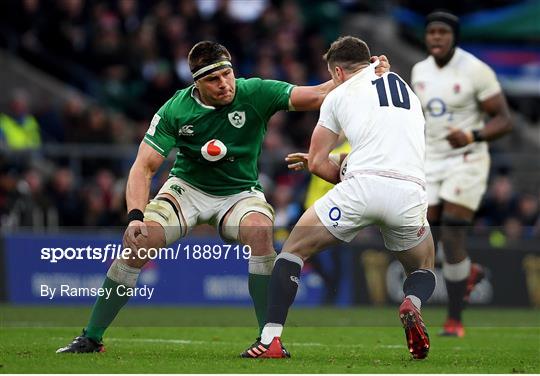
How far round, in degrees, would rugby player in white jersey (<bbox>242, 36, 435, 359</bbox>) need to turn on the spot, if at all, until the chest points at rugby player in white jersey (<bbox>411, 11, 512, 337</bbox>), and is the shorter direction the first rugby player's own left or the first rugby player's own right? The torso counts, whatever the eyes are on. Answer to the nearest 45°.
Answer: approximately 45° to the first rugby player's own right

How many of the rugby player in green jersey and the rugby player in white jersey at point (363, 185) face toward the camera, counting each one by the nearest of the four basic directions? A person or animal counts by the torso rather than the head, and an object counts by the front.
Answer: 1

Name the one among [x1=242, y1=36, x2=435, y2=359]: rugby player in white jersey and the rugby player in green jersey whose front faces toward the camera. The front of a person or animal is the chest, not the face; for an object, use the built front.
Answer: the rugby player in green jersey

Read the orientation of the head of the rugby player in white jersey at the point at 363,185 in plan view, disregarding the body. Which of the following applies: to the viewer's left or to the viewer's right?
to the viewer's left

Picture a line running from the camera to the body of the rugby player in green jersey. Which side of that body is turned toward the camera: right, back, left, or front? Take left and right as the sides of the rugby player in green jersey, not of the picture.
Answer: front

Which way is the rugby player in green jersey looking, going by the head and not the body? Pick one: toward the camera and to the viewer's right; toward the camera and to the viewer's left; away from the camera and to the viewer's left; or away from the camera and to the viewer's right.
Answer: toward the camera and to the viewer's right

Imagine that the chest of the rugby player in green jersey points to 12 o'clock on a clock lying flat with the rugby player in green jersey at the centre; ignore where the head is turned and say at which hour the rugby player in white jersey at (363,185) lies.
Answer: The rugby player in white jersey is roughly at 10 o'clock from the rugby player in green jersey.

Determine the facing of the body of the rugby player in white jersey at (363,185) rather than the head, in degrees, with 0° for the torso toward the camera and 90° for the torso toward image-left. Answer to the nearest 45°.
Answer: approximately 135°
